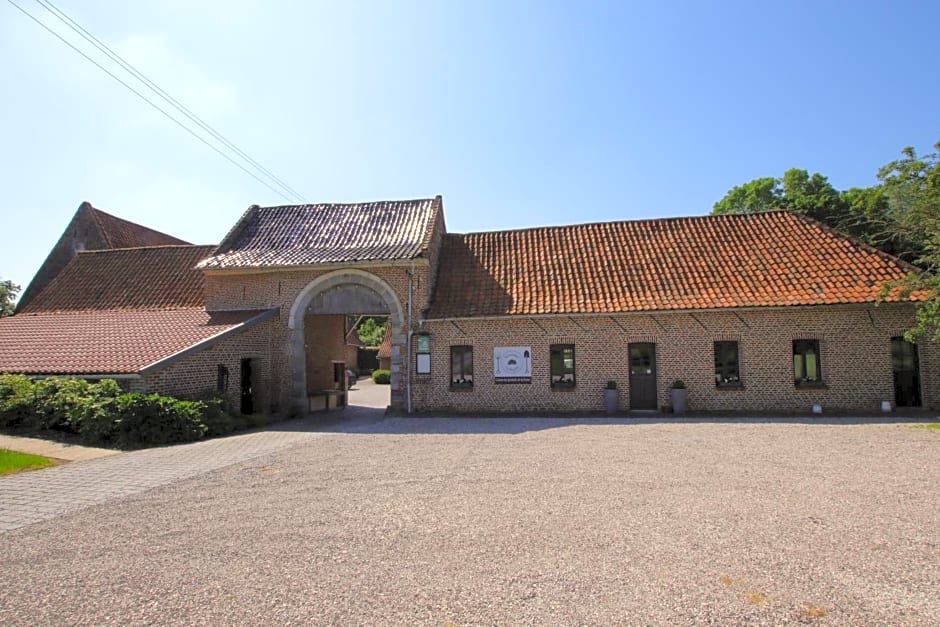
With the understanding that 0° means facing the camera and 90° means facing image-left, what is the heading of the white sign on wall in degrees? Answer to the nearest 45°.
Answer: approximately 0°

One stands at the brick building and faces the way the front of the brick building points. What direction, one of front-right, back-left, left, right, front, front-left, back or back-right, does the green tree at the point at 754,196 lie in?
back-left

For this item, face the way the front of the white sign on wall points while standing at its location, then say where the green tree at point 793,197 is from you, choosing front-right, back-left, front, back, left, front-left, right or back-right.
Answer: back-left

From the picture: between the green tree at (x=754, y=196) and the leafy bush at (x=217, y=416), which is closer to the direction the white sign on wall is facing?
the leafy bush

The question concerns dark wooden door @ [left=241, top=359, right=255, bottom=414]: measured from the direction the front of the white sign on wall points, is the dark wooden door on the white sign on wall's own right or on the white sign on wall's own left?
on the white sign on wall's own right

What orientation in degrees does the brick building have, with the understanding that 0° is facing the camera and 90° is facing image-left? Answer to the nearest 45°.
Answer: approximately 0°

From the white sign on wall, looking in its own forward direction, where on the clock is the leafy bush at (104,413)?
The leafy bush is roughly at 2 o'clock from the white sign on wall.

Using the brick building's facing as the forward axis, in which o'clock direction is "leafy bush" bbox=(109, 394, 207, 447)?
The leafy bush is roughly at 2 o'clock from the brick building.

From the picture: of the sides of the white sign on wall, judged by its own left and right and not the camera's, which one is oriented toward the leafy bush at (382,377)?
back
